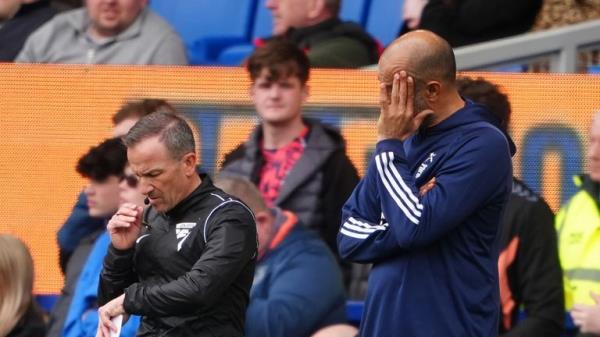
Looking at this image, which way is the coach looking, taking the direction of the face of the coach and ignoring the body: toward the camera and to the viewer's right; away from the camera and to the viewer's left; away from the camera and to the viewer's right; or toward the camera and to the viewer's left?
toward the camera and to the viewer's left

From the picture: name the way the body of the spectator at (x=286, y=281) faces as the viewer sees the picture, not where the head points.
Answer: to the viewer's left

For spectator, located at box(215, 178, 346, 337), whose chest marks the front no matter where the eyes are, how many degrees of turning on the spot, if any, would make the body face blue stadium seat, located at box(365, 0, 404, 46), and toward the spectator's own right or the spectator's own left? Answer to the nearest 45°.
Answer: approximately 90° to the spectator's own right
